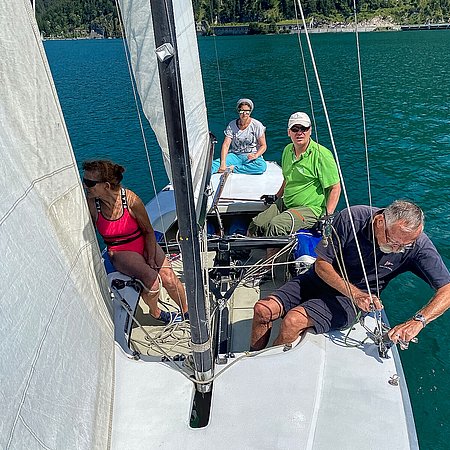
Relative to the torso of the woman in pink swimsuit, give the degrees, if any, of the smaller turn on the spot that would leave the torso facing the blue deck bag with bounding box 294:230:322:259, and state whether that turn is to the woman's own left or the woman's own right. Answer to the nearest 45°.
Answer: approximately 90° to the woman's own left

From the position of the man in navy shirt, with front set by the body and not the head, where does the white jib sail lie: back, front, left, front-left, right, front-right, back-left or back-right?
front-right

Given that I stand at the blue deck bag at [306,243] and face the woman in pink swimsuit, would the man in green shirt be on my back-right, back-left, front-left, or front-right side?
back-right

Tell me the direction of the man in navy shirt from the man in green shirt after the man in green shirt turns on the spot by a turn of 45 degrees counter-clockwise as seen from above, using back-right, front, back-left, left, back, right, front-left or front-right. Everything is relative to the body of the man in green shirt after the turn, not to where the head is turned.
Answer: front

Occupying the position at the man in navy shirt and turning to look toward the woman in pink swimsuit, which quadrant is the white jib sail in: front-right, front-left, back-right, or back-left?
front-left

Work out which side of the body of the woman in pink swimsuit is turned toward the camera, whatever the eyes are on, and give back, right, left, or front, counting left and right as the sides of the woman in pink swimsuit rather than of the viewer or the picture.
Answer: front

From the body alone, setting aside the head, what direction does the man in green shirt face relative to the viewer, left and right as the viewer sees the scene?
facing the viewer and to the left of the viewer

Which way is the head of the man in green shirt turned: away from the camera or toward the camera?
toward the camera

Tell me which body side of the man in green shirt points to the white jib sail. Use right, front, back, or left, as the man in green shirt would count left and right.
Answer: front

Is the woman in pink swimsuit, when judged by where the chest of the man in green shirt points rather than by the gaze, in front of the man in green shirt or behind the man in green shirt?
in front
